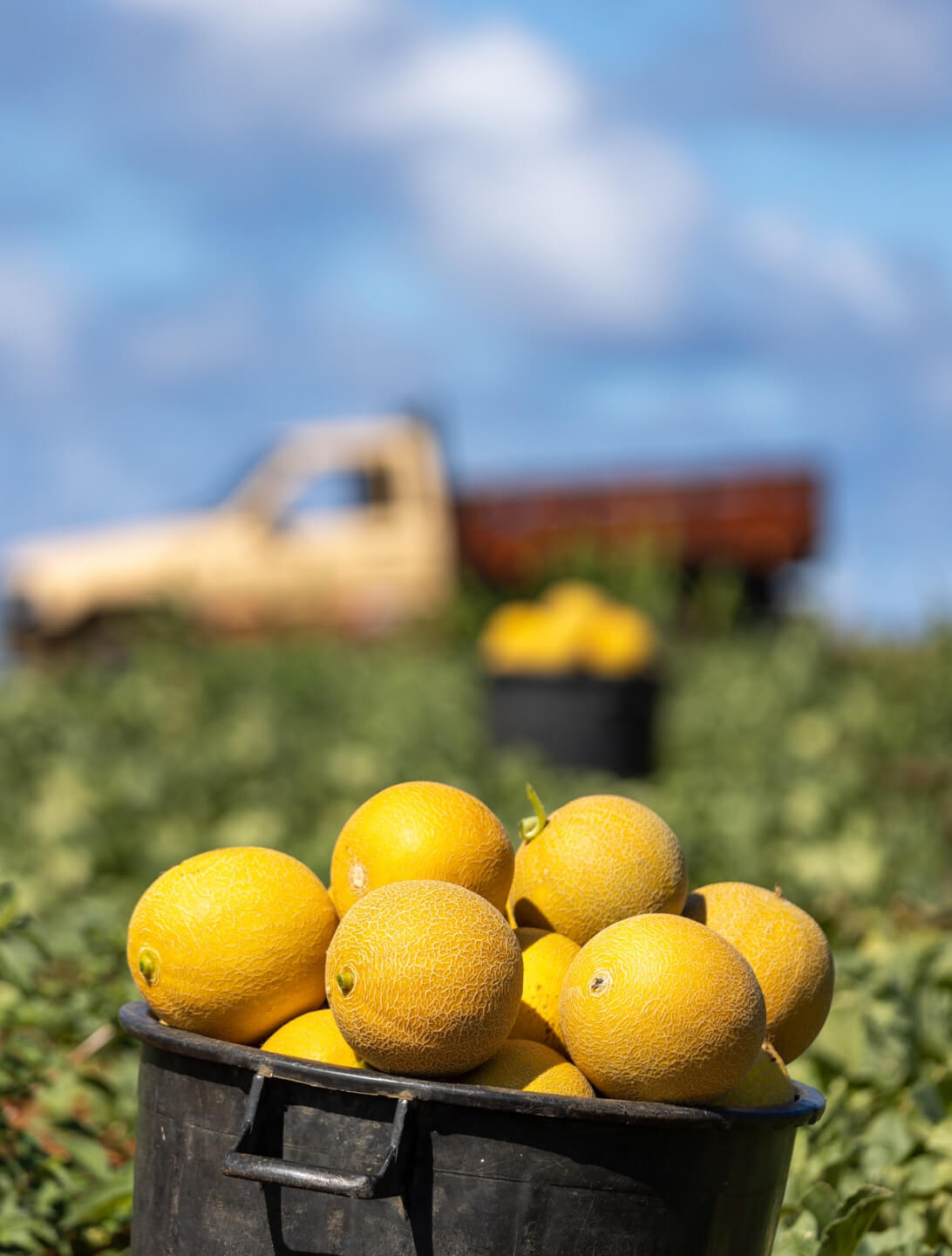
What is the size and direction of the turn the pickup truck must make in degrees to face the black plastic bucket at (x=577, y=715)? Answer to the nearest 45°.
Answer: approximately 90° to its left

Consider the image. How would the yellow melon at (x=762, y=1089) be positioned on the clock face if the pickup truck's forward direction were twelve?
The yellow melon is roughly at 9 o'clock from the pickup truck.

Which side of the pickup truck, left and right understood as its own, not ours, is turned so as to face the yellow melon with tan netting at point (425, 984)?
left

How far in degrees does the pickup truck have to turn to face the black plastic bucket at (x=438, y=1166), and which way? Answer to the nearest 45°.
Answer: approximately 90° to its left

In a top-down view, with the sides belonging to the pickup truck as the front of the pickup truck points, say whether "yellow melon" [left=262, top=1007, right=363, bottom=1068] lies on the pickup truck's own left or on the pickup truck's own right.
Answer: on the pickup truck's own left

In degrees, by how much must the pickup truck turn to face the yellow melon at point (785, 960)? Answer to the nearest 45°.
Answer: approximately 90° to its left

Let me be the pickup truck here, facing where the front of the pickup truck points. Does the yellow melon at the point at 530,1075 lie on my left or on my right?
on my left

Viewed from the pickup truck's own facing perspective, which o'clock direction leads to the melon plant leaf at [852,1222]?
The melon plant leaf is roughly at 9 o'clock from the pickup truck.

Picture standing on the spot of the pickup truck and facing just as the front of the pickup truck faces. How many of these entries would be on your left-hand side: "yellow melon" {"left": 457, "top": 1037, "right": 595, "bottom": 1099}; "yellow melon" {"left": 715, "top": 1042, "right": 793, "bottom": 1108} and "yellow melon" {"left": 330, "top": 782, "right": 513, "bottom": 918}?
3

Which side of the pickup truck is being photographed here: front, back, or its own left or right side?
left

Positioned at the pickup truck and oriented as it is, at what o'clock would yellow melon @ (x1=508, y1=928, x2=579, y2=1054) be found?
The yellow melon is roughly at 9 o'clock from the pickup truck.

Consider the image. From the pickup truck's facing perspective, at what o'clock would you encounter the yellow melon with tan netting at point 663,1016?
The yellow melon with tan netting is roughly at 9 o'clock from the pickup truck.
